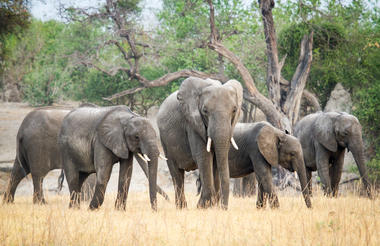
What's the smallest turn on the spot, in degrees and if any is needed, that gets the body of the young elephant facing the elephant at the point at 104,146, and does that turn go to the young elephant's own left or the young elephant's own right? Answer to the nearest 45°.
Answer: approximately 180°

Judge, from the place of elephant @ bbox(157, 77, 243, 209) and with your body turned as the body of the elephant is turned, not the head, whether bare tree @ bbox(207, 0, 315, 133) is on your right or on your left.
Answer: on your left

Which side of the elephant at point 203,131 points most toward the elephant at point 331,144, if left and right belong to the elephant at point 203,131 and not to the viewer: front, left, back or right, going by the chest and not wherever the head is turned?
left

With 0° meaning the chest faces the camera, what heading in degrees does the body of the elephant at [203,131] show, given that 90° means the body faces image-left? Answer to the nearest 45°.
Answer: approximately 315°

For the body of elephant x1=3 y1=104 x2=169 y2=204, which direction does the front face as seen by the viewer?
to the viewer's right

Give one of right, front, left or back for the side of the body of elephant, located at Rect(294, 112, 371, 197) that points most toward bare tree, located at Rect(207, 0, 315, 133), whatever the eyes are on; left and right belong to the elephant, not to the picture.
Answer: back

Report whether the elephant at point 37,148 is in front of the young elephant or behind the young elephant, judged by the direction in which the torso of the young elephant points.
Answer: behind

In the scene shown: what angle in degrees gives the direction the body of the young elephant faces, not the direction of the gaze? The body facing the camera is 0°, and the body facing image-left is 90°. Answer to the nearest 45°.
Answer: approximately 270°

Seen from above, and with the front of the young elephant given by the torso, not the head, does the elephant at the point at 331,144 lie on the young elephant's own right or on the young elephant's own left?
on the young elephant's own left

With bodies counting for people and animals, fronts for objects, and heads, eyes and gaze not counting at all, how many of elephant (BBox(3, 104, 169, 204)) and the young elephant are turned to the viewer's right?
2

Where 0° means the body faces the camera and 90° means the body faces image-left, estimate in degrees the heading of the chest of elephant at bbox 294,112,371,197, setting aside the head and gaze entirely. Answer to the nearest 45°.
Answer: approximately 315°

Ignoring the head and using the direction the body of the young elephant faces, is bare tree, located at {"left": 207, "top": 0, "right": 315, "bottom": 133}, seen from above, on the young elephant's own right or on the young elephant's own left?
on the young elephant's own left
